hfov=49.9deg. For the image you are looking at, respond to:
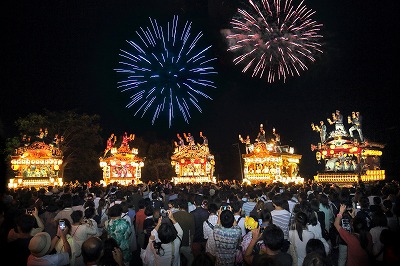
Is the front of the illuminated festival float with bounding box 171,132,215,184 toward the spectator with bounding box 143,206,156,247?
yes

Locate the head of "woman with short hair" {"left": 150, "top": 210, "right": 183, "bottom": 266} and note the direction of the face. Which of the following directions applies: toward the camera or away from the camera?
away from the camera

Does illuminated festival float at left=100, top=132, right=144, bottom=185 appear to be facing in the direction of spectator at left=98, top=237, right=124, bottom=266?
yes

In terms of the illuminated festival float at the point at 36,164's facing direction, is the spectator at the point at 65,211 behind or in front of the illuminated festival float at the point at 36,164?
in front

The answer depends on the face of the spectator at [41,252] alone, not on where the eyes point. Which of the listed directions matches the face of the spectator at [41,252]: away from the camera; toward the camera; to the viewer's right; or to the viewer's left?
away from the camera

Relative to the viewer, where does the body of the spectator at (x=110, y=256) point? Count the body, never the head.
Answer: away from the camera

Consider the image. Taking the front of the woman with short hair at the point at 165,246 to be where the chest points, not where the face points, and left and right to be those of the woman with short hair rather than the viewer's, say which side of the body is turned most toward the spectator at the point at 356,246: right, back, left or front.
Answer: right

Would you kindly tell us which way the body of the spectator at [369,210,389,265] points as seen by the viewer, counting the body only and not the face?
away from the camera

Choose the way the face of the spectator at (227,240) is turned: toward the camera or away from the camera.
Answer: away from the camera

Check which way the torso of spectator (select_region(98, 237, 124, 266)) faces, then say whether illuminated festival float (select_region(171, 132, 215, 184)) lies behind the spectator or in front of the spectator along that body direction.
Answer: in front

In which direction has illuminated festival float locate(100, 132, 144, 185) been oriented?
toward the camera

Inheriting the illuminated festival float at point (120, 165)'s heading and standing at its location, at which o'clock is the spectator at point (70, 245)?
The spectator is roughly at 12 o'clock from the illuminated festival float.

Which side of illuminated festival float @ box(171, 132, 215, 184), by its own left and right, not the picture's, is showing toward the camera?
front

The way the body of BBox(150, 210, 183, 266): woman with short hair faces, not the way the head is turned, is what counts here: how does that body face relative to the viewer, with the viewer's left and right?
facing away from the viewer
